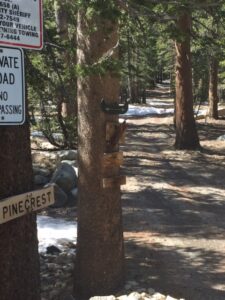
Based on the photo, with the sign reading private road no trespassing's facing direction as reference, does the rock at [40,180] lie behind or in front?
behind

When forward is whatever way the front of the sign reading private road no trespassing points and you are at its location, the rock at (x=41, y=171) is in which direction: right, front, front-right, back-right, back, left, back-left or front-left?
back

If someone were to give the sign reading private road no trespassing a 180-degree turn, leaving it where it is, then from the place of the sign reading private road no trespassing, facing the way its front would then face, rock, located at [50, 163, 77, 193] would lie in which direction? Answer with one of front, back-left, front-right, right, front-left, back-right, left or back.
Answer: front

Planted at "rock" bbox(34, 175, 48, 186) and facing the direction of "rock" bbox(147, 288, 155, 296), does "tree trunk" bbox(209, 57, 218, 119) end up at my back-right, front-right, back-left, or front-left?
back-left

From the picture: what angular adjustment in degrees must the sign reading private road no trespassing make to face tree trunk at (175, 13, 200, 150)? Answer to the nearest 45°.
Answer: approximately 180°

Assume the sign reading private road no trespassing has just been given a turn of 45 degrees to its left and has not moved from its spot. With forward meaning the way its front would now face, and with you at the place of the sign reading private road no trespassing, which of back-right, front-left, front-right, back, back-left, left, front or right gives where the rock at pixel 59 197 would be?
back-left

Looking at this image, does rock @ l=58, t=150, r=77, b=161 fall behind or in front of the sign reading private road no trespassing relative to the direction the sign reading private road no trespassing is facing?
behind

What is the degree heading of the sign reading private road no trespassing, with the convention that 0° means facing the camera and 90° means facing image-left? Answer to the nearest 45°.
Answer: approximately 0°

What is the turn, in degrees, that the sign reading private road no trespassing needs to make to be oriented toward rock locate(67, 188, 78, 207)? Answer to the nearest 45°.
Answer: approximately 180°

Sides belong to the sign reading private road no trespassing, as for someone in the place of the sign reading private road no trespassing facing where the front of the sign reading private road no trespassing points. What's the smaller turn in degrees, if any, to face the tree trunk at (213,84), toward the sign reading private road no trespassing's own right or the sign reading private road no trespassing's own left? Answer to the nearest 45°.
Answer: approximately 135° to the sign reading private road no trespassing's own left
